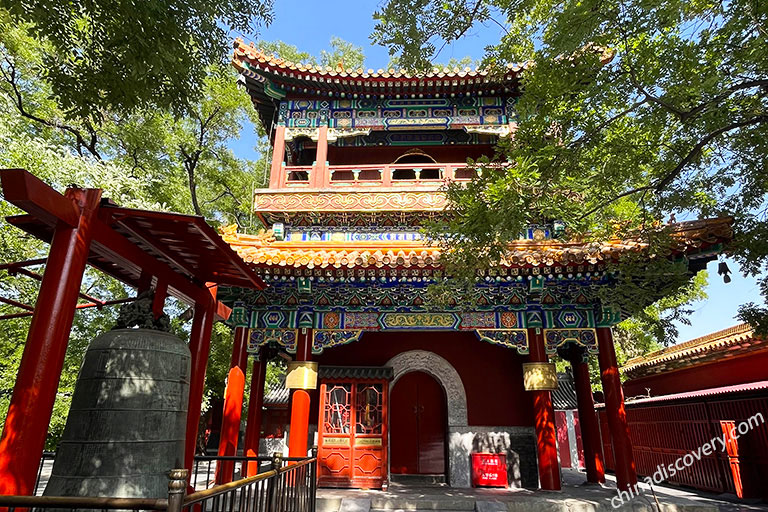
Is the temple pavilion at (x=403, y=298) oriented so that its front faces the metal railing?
yes

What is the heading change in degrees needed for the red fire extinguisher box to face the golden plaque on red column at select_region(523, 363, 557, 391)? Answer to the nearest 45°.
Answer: approximately 45° to its left

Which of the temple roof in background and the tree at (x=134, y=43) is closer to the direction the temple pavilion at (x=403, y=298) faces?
the tree

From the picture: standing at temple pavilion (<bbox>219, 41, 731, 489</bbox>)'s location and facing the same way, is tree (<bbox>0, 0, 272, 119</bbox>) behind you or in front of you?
in front

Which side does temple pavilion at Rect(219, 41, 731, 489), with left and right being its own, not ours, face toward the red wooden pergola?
front

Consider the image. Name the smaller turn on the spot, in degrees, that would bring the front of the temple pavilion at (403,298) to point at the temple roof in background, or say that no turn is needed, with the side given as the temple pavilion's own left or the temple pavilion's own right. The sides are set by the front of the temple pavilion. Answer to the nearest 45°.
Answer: approximately 135° to the temple pavilion's own left

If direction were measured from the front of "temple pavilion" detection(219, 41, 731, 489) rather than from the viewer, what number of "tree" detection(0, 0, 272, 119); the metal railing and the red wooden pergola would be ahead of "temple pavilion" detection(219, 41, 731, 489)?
3

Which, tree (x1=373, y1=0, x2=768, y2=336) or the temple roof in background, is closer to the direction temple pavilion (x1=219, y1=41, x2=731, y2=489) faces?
the tree

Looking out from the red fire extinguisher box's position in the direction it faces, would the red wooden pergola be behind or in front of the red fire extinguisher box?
in front

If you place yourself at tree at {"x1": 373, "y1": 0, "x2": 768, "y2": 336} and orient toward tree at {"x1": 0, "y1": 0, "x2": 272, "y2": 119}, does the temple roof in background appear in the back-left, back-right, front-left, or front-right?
back-right

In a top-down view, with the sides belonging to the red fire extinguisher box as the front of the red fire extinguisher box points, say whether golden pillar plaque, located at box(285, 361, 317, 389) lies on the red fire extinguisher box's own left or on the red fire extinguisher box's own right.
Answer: on the red fire extinguisher box's own right
